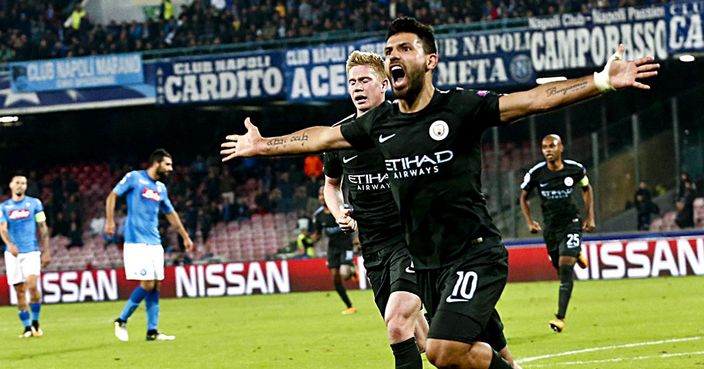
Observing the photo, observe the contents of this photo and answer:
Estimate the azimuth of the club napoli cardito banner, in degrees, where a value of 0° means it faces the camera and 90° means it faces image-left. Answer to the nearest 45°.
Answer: approximately 0°

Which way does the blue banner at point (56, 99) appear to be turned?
toward the camera

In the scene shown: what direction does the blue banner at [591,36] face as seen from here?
toward the camera

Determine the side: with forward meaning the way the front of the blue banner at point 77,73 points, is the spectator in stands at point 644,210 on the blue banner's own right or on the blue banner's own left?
on the blue banner's own left

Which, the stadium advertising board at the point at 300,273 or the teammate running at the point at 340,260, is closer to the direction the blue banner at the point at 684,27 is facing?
the teammate running

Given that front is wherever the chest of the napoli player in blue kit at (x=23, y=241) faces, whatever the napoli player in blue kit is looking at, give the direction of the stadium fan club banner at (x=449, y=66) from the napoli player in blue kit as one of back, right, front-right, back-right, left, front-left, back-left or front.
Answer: back-left

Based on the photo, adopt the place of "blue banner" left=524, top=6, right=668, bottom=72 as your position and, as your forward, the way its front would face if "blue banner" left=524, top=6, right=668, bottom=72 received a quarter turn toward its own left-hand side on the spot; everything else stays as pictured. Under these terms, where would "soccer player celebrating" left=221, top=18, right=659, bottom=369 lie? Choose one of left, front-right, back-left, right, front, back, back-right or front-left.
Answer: right

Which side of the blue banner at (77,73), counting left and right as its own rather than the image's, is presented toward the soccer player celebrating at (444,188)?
front

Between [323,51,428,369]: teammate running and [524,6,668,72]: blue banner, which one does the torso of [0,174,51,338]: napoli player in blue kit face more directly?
the teammate running

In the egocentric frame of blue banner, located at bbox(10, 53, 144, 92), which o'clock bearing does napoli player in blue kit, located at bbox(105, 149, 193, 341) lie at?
The napoli player in blue kit is roughly at 12 o'clock from the blue banner.

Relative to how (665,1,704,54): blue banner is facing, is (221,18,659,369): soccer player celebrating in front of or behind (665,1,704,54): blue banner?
in front

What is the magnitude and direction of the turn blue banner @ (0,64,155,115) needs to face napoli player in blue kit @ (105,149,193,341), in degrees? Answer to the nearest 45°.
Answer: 0° — it already faces them

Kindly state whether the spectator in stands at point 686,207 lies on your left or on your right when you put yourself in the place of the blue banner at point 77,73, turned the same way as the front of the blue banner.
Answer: on your left

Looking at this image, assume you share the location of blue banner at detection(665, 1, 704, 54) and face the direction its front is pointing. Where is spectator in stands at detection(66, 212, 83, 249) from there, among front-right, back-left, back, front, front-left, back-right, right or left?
right
